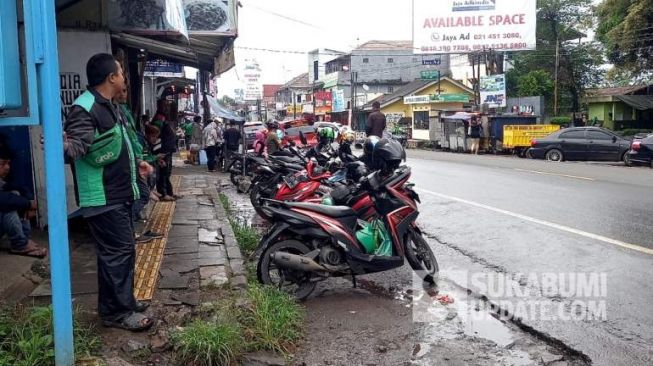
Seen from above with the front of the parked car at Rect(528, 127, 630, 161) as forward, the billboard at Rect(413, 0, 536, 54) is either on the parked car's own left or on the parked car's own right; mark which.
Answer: on the parked car's own left

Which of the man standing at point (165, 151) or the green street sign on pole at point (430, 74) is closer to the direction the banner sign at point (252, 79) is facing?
the man standing

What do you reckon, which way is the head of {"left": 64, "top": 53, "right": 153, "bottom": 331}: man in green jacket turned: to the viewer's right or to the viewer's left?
to the viewer's right

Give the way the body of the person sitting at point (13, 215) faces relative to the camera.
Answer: to the viewer's right

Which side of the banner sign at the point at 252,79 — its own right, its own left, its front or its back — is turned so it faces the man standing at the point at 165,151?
front

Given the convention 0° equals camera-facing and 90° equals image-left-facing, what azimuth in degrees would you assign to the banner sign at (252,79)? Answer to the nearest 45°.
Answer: approximately 0°

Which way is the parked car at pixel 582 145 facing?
to the viewer's right

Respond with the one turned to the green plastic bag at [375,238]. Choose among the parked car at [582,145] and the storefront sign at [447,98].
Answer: the storefront sign
